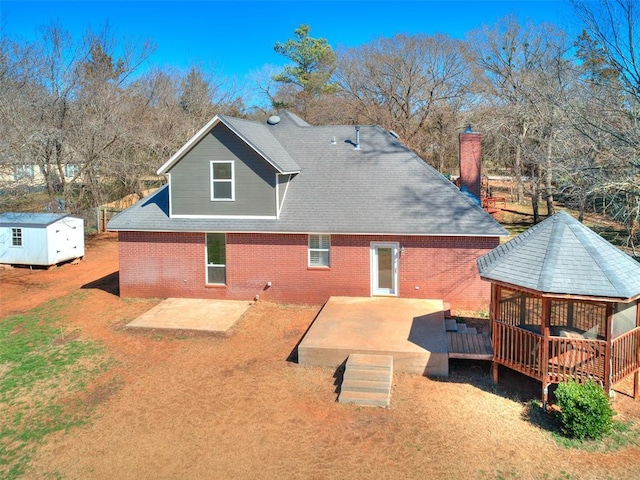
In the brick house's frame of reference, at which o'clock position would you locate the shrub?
The shrub is roughly at 5 o'clock from the brick house.

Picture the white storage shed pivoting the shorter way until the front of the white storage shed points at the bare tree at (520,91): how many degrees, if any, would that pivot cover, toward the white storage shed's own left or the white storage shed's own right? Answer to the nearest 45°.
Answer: approximately 45° to the white storage shed's own left

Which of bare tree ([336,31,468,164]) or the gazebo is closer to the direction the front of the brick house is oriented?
the bare tree

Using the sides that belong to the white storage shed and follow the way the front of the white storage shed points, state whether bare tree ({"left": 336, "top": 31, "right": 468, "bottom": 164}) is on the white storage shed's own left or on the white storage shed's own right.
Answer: on the white storage shed's own left

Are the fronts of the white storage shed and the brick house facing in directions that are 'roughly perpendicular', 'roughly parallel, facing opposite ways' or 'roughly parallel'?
roughly perpendicular

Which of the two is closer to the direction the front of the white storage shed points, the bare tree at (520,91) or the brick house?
the brick house

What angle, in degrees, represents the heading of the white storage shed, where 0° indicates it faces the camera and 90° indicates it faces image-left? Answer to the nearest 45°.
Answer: approximately 315°

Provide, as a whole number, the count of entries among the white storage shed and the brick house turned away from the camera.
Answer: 1

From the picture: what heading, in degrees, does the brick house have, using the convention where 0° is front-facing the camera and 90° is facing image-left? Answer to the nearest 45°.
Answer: approximately 180°

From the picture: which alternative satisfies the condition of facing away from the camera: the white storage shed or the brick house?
the brick house

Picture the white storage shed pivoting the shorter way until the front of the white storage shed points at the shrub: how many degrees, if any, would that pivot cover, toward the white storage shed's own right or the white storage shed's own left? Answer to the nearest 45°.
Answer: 0° — it already faces it

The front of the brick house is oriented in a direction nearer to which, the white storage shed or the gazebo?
the white storage shed

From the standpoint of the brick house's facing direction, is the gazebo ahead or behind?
behind

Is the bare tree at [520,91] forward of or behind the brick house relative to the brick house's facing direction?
forward
